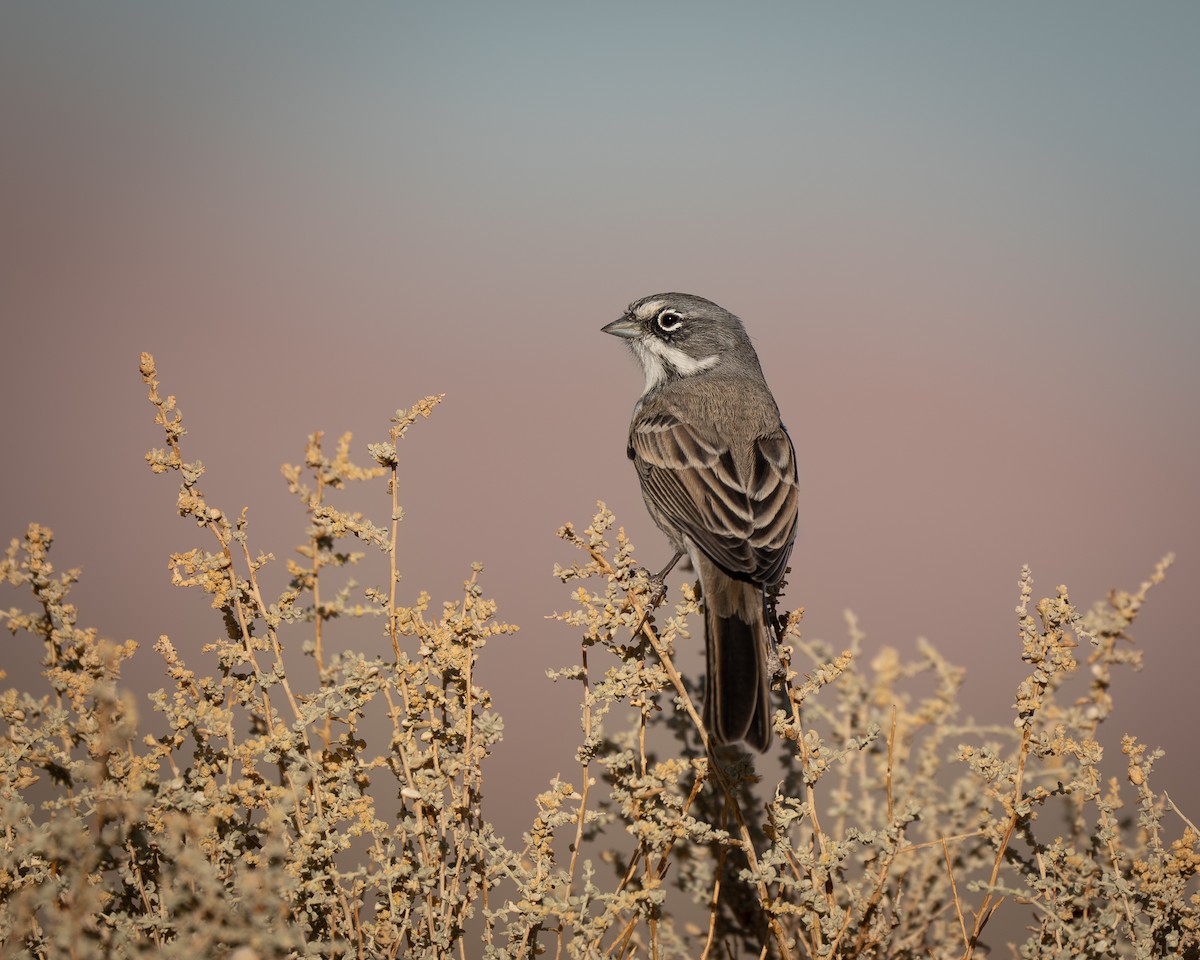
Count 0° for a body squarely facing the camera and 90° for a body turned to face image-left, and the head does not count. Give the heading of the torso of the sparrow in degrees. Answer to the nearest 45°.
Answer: approximately 135°
